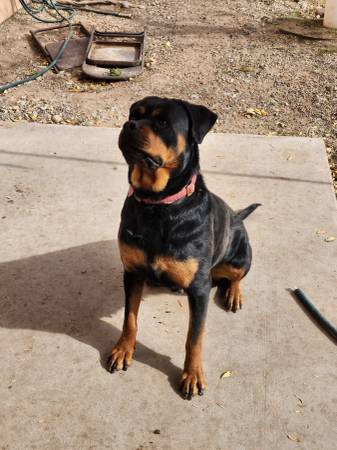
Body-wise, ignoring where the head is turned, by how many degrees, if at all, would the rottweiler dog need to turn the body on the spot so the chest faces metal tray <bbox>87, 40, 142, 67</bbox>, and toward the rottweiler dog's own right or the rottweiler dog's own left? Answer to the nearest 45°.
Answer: approximately 135° to the rottweiler dog's own right

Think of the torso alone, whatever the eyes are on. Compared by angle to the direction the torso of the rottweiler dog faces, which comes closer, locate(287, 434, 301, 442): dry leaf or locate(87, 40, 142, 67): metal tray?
the dry leaf

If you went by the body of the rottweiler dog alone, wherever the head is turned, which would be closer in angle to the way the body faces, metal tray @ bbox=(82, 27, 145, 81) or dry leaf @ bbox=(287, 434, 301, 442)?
the dry leaf

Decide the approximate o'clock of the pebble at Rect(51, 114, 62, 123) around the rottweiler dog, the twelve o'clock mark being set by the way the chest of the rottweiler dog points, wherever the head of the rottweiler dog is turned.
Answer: The pebble is roughly at 4 o'clock from the rottweiler dog.

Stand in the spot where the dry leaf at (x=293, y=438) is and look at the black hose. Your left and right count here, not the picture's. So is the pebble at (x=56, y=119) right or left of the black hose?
left

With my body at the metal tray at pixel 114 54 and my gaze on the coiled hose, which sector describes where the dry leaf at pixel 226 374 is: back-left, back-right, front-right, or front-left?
back-left

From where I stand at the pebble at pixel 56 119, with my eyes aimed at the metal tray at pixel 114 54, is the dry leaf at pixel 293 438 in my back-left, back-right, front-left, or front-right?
back-right

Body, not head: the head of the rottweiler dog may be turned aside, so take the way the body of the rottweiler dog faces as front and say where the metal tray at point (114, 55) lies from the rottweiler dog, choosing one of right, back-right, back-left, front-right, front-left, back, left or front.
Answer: back-right

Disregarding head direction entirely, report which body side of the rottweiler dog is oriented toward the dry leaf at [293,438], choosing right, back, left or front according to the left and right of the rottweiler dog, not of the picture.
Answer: left

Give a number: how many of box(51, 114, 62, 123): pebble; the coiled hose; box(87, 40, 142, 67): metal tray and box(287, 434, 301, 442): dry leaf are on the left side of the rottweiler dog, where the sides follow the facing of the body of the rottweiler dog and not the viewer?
1

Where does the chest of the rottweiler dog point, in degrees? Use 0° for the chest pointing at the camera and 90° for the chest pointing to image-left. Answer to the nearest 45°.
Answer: approximately 45°

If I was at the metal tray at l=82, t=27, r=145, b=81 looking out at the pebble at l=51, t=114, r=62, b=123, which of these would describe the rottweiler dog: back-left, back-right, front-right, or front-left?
front-left

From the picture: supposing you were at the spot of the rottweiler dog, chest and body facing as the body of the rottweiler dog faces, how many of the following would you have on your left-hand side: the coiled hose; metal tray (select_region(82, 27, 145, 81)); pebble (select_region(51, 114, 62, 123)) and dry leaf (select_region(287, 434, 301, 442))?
1
